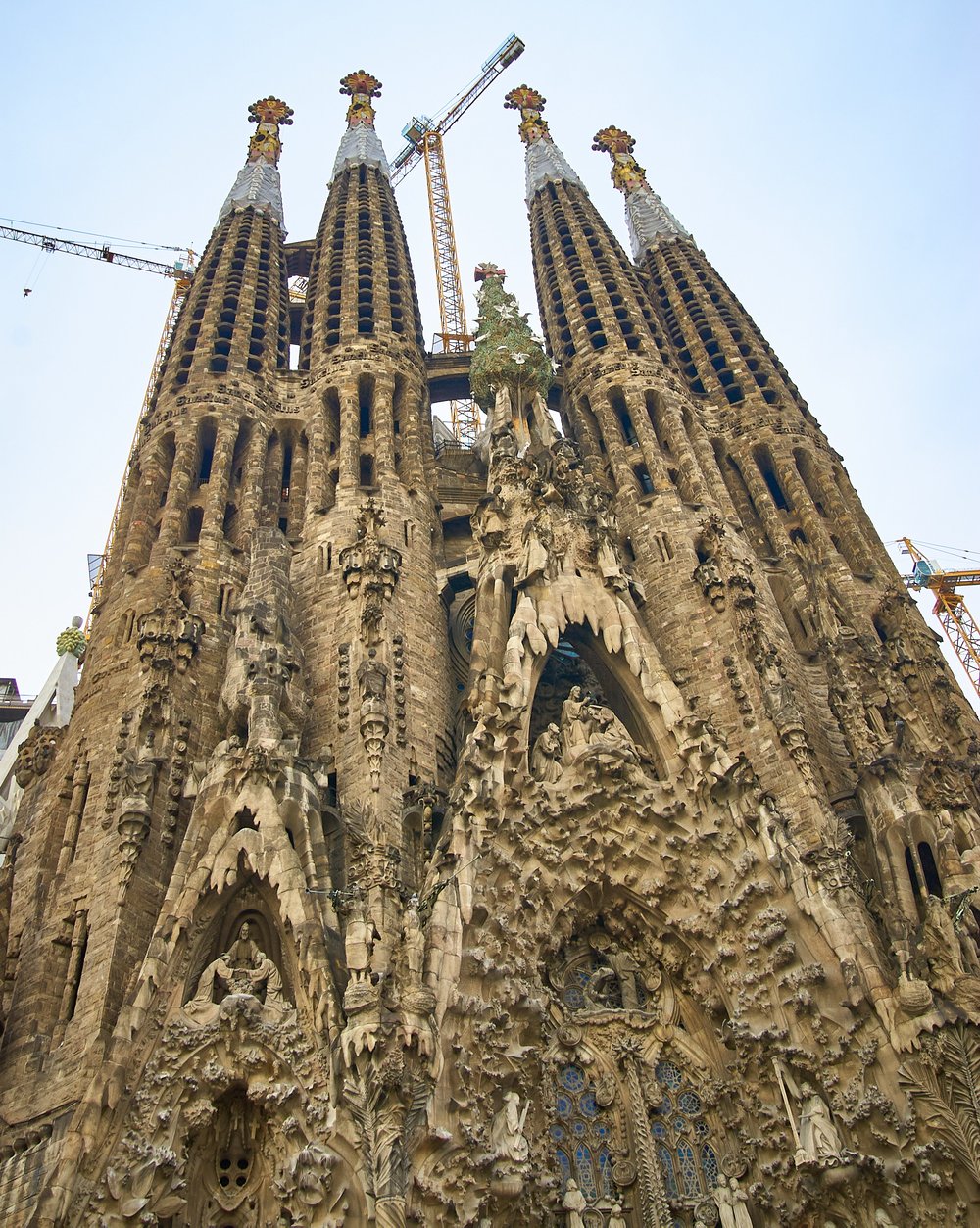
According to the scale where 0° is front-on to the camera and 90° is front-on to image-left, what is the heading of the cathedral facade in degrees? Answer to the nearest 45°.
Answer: approximately 0°
